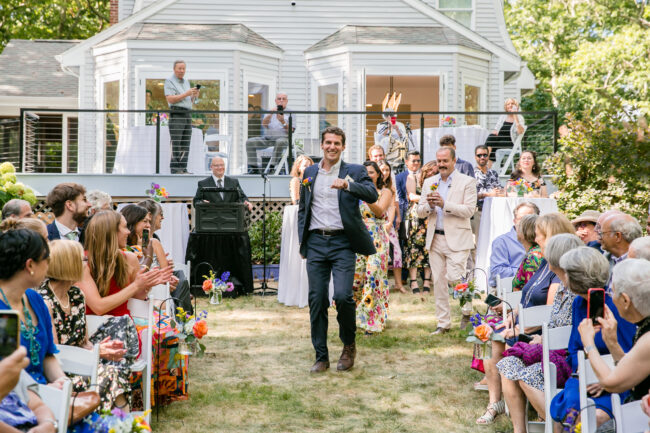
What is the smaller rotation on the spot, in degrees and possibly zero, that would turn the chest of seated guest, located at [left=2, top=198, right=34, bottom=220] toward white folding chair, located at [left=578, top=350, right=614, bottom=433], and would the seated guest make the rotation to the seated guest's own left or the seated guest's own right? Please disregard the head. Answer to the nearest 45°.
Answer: approximately 45° to the seated guest's own right

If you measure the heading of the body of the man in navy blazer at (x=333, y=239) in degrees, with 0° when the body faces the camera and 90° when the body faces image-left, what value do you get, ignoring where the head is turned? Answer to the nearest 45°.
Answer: approximately 0°

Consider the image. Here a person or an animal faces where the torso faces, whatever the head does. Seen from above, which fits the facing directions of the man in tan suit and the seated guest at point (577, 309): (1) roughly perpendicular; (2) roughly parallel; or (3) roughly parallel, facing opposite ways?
roughly perpendicular

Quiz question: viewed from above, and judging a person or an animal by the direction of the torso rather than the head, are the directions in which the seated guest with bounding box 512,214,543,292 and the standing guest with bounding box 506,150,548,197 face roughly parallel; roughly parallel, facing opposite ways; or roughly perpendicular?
roughly perpendicular

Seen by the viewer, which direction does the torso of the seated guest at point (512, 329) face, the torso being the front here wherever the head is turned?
to the viewer's left

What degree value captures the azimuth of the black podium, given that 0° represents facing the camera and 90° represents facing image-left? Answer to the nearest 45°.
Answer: approximately 0°

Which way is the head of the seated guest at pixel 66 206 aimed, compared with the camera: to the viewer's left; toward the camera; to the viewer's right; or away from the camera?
to the viewer's right

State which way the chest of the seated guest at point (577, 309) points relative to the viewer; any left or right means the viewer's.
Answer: facing away from the viewer and to the left of the viewer

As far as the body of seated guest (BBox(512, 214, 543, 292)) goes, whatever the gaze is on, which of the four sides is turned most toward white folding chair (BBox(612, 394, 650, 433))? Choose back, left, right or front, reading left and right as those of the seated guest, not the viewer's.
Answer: left
